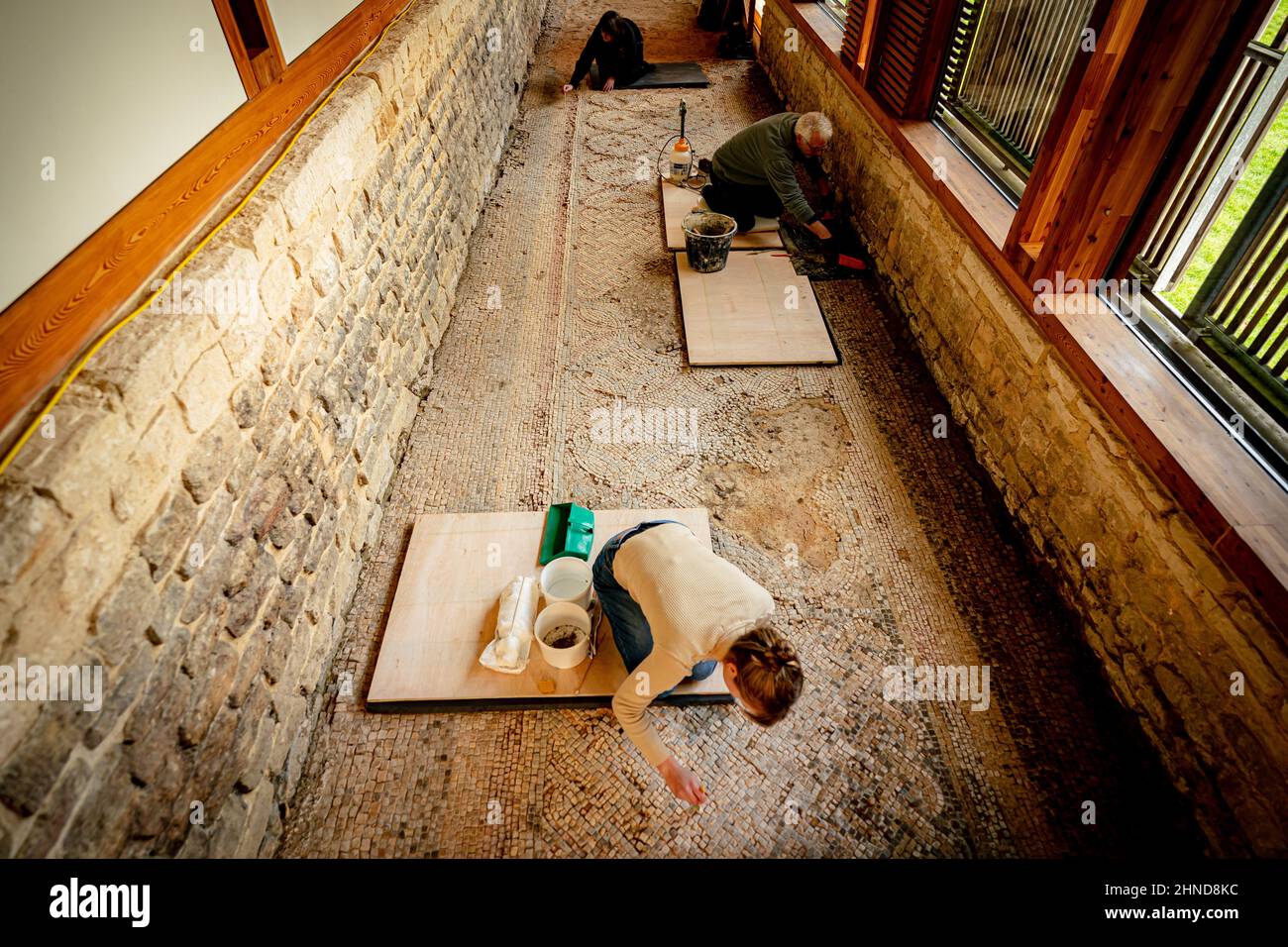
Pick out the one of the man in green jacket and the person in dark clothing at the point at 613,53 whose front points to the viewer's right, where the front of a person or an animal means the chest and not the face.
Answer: the man in green jacket

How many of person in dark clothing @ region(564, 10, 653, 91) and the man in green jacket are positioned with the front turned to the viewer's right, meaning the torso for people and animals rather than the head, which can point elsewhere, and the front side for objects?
1

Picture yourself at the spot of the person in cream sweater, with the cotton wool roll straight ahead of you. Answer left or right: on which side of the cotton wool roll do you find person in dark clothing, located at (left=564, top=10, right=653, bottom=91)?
right

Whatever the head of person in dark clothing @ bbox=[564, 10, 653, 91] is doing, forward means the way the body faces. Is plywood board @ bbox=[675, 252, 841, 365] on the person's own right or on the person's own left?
on the person's own left

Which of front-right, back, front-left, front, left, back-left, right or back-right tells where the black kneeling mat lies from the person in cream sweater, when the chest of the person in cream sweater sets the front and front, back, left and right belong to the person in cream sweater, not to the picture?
back-left

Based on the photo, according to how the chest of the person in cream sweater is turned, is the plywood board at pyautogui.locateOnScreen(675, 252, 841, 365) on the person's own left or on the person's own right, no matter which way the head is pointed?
on the person's own left

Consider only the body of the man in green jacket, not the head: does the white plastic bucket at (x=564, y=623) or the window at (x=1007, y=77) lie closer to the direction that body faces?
the window

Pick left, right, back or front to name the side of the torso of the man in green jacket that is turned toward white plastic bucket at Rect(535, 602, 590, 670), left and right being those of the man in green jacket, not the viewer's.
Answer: right

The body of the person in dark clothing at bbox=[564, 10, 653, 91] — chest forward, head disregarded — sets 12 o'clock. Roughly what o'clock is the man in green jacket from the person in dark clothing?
The man in green jacket is roughly at 10 o'clock from the person in dark clothing.

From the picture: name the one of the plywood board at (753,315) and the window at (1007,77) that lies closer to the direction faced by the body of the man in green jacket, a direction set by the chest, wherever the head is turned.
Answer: the window

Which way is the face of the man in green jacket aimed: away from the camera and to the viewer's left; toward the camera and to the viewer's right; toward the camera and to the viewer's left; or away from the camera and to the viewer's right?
toward the camera and to the viewer's right

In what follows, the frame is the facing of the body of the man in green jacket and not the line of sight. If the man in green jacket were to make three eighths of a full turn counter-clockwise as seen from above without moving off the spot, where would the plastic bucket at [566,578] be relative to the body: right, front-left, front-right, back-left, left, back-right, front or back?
back-left

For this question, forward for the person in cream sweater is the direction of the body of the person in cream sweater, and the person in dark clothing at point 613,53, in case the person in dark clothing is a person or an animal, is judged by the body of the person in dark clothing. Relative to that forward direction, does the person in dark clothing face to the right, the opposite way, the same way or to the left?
to the right

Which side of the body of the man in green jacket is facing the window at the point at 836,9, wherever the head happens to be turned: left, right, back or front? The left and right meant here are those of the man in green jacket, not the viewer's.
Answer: left

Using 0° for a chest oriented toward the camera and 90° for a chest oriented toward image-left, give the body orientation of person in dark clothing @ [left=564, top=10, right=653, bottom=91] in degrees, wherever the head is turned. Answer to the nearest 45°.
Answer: approximately 45°

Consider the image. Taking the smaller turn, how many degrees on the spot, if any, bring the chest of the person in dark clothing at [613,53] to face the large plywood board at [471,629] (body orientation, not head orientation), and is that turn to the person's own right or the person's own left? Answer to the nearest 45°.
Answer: approximately 45° to the person's own left

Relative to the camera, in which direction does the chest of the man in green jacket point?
to the viewer's right
